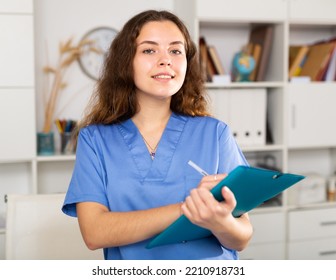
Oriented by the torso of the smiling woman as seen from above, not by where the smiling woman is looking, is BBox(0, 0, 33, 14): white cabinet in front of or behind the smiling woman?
behind

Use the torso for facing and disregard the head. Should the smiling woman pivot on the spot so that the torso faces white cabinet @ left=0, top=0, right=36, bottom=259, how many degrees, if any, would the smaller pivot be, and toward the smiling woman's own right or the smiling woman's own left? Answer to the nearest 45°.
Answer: approximately 135° to the smiling woman's own right

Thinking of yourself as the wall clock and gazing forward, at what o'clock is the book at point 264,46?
The book is roughly at 9 o'clock from the wall clock.

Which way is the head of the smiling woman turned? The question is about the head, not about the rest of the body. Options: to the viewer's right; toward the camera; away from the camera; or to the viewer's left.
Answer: toward the camera

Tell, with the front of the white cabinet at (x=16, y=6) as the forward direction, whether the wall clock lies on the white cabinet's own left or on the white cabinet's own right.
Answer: on the white cabinet's own left

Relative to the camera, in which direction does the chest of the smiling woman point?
toward the camera

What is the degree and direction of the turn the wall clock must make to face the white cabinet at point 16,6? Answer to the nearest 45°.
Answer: approximately 45° to its right

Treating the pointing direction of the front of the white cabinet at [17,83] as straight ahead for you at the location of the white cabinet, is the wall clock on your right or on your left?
on your left

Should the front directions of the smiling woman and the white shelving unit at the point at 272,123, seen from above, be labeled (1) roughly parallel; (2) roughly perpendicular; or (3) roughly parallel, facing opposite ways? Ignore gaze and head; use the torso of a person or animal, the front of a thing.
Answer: roughly parallel

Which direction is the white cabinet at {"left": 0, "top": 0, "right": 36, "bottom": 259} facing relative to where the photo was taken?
toward the camera

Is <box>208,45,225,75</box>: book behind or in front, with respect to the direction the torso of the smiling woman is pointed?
behind

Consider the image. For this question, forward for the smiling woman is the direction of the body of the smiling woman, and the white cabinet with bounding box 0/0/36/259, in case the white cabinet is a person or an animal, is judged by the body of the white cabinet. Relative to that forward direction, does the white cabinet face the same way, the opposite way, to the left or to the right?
the same way

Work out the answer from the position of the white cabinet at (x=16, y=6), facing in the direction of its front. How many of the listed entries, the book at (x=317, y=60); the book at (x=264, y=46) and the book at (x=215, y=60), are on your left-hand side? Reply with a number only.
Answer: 3
